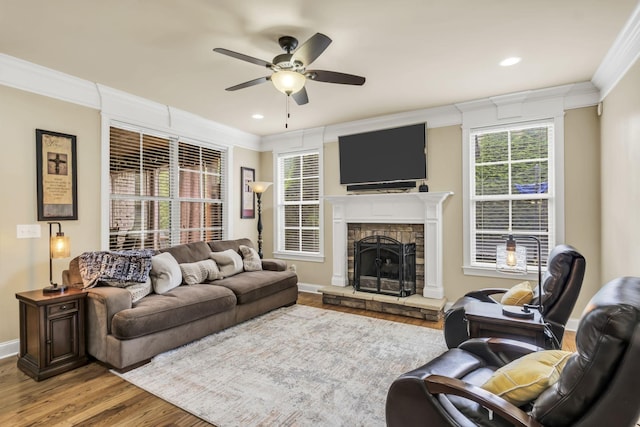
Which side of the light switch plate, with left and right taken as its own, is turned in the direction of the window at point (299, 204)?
left

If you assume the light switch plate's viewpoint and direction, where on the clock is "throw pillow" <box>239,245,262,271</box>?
The throw pillow is roughly at 9 o'clock from the light switch plate.

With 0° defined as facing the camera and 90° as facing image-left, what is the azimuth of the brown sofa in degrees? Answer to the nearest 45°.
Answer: approximately 315°

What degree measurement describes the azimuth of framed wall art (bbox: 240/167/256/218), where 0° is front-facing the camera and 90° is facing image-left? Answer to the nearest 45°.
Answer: approximately 315°

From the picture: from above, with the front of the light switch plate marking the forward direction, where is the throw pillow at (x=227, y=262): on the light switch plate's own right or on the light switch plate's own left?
on the light switch plate's own left

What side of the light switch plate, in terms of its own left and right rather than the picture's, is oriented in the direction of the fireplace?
left

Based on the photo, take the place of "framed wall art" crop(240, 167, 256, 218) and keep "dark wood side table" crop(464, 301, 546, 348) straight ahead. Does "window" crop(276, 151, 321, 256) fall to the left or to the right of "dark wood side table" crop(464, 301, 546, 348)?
left
